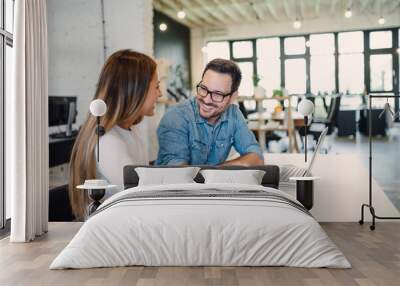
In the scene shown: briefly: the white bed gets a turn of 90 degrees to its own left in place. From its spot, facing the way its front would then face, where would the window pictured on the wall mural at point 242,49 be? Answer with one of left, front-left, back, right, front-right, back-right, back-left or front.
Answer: left

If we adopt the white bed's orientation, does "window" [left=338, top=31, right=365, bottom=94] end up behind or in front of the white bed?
behind

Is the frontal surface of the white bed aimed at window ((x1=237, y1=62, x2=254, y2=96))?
no

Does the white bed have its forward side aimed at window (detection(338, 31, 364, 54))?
no

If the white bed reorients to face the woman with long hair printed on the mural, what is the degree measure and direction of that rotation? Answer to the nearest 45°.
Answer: approximately 135° to its right

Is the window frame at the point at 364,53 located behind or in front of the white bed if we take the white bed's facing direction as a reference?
behind

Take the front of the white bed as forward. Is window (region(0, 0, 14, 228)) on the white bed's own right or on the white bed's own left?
on the white bed's own right

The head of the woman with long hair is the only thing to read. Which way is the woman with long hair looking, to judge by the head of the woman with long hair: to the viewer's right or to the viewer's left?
to the viewer's right

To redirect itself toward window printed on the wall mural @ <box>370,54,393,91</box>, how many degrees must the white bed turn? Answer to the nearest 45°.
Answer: approximately 135° to its left

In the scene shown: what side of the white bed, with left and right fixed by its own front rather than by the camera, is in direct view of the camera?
front

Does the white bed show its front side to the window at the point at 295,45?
no

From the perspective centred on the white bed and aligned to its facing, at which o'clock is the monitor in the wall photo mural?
The monitor in the wall photo mural is roughly at 5 o'clock from the white bed.
